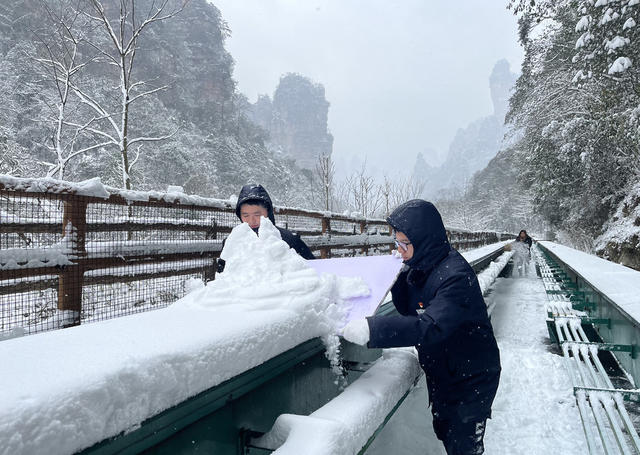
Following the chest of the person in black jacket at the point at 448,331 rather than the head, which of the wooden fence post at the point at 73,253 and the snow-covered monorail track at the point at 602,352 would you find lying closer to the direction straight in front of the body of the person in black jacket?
the wooden fence post

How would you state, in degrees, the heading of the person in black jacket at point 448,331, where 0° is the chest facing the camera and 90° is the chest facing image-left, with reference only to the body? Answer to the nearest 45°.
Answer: approximately 90°

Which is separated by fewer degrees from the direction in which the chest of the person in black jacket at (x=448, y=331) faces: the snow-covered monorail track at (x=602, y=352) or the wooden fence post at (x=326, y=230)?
the wooden fence post

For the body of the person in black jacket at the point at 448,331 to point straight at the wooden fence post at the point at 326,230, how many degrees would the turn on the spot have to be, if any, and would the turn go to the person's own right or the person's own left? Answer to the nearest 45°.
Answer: approximately 90° to the person's own right

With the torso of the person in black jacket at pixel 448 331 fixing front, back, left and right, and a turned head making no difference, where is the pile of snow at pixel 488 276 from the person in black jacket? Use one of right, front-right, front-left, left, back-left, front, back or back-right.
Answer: right

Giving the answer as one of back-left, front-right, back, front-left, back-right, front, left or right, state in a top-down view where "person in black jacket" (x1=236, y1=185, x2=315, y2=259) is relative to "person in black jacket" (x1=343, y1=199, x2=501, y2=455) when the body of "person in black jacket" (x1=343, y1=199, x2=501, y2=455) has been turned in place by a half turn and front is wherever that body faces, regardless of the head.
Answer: back-left

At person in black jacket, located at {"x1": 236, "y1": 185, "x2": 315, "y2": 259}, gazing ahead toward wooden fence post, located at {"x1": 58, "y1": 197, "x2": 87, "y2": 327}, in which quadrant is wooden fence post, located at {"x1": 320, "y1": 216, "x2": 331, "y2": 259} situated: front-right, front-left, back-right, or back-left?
back-right

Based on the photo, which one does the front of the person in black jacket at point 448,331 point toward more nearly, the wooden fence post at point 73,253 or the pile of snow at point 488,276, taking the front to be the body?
the wooden fence post

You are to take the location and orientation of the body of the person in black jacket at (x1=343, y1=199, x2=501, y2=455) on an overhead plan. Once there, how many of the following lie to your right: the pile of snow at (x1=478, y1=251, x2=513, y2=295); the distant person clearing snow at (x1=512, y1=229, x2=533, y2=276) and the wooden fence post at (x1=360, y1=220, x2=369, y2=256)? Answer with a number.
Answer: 3

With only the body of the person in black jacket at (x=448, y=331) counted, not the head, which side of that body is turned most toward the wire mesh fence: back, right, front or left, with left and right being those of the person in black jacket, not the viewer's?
front

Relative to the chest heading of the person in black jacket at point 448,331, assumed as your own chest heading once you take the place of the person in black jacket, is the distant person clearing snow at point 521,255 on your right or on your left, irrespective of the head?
on your right

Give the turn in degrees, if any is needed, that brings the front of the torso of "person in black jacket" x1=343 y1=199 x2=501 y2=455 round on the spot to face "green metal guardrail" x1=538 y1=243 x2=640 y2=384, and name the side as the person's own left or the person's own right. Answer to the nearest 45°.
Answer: approximately 135° to the person's own right
